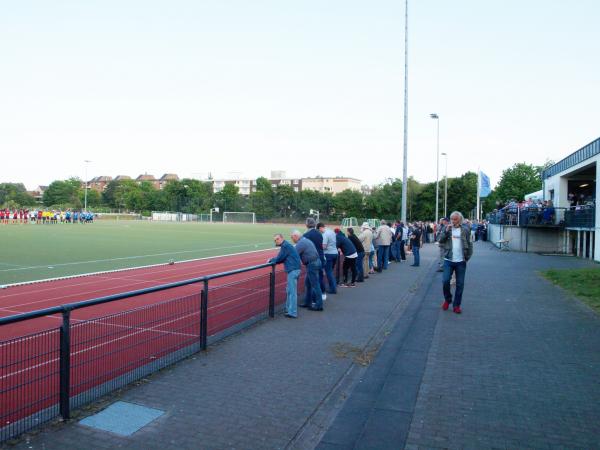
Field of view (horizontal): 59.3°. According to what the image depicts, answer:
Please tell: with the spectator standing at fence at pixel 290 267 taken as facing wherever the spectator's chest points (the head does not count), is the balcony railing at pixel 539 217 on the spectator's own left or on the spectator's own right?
on the spectator's own right

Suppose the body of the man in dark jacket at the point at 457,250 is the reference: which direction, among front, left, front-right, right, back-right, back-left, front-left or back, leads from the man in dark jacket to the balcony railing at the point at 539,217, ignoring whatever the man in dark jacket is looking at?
back

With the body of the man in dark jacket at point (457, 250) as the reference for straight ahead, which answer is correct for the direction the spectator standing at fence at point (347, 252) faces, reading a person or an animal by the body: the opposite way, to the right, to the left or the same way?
to the right

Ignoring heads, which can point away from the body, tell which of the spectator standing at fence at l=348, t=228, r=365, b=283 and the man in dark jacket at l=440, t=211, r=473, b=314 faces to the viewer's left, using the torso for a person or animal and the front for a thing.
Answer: the spectator standing at fence

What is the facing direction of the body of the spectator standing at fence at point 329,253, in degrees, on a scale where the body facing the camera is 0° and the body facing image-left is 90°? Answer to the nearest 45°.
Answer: approximately 90°

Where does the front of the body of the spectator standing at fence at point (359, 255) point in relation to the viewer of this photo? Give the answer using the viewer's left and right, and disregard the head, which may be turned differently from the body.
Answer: facing to the left of the viewer

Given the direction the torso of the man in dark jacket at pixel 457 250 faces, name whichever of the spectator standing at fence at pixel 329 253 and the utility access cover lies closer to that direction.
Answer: the utility access cover

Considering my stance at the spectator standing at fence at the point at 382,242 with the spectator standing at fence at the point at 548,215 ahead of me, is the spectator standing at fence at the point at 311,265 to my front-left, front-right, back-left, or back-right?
back-right

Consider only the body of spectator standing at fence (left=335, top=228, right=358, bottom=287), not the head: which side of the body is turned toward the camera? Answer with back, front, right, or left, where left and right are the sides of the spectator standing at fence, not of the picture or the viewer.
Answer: left

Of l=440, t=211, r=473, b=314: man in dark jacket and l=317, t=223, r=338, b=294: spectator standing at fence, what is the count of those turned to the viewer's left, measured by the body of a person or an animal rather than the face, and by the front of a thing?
1

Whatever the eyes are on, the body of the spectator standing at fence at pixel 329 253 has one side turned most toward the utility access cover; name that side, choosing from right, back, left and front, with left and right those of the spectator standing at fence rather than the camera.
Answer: left

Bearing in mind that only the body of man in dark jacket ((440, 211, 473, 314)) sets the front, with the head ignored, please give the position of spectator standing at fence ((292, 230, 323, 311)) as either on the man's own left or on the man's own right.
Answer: on the man's own right

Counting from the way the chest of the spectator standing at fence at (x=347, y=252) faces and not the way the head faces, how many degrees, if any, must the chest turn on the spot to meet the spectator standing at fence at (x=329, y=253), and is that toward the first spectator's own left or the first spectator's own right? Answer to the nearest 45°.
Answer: approximately 45° to the first spectator's own left
